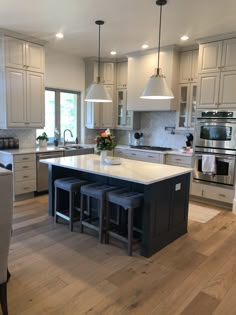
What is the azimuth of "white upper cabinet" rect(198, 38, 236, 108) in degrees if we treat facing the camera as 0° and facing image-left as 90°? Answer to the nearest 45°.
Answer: approximately 45°

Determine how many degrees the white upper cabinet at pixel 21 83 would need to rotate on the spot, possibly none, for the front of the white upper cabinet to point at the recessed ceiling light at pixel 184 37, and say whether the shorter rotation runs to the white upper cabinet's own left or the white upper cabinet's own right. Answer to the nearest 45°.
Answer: approximately 45° to the white upper cabinet's own left

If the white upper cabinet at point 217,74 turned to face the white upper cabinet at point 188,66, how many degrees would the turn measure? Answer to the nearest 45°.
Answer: approximately 90° to its right

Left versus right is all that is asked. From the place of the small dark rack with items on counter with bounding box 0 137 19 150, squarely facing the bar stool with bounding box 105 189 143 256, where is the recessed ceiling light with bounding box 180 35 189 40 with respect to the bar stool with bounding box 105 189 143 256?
left

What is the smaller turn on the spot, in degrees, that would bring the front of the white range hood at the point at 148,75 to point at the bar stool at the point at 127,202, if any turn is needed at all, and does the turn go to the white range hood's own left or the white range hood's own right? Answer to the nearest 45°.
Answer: approximately 45° to the white range hood's own left

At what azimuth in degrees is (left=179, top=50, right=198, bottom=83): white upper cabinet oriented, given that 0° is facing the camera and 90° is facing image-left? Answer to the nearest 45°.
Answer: approximately 45°
